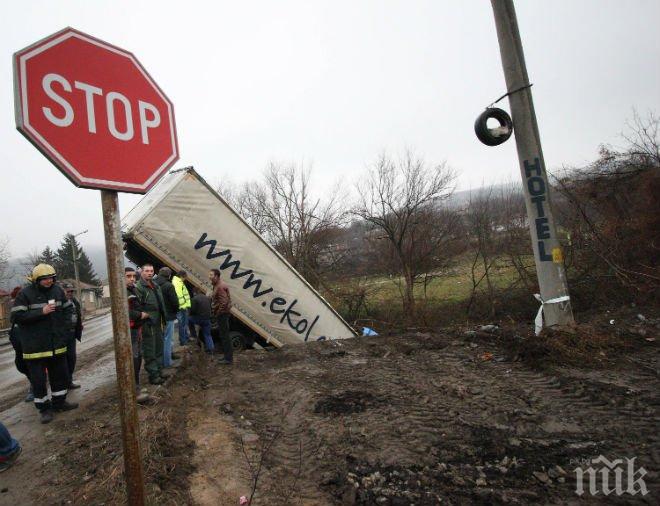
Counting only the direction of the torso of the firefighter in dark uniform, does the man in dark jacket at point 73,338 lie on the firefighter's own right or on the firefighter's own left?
on the firefighter's own left

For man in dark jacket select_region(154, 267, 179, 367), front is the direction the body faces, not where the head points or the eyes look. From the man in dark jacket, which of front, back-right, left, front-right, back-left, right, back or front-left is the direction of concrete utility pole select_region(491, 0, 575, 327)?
front-right

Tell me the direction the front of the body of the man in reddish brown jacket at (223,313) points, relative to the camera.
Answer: to the viewer's left

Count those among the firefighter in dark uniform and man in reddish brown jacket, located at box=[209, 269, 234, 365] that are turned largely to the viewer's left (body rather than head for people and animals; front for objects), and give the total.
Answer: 1

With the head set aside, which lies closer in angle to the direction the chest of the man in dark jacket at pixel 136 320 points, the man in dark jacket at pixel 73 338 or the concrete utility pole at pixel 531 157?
the concrete utility pole

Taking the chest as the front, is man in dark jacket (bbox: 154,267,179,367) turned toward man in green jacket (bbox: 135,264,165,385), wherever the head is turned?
no

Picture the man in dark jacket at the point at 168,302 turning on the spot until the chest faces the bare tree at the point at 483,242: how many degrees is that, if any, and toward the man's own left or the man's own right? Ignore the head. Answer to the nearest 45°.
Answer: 0° — they already face it

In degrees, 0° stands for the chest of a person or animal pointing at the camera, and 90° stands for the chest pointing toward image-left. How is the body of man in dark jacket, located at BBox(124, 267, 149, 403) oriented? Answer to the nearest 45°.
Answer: approximately 315°

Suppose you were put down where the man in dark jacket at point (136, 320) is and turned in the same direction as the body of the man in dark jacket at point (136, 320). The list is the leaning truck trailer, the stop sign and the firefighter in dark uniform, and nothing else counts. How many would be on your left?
1

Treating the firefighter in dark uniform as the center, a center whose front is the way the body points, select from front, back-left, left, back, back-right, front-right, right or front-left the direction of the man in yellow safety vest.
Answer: left

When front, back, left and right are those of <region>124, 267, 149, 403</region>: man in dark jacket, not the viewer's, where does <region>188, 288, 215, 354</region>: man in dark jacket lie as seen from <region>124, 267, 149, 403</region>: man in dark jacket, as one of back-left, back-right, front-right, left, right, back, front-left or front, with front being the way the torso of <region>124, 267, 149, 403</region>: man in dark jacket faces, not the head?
left

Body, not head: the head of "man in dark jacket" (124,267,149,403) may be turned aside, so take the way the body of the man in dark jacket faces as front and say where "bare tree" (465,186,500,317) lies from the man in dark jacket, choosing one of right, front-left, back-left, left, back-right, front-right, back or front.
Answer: front-left
